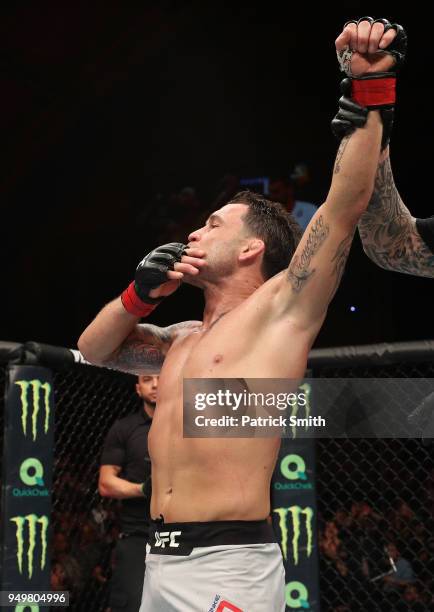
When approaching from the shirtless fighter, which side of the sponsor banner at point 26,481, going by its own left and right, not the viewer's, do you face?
front

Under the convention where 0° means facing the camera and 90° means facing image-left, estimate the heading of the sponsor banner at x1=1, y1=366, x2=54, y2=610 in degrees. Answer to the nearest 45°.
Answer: approximately 0°

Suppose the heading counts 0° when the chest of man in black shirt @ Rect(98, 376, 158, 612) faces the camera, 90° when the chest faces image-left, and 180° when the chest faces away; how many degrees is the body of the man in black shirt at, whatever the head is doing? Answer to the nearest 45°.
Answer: approximately 315°

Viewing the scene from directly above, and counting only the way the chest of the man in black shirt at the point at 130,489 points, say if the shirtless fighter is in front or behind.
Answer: in front

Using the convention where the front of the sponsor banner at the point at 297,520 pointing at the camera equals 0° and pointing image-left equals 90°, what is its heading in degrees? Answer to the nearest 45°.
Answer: approximately 0°

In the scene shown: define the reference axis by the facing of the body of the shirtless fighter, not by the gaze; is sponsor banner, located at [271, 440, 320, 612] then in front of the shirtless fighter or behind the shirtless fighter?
behind

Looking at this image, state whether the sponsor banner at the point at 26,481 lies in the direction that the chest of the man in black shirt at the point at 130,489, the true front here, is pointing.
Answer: no
